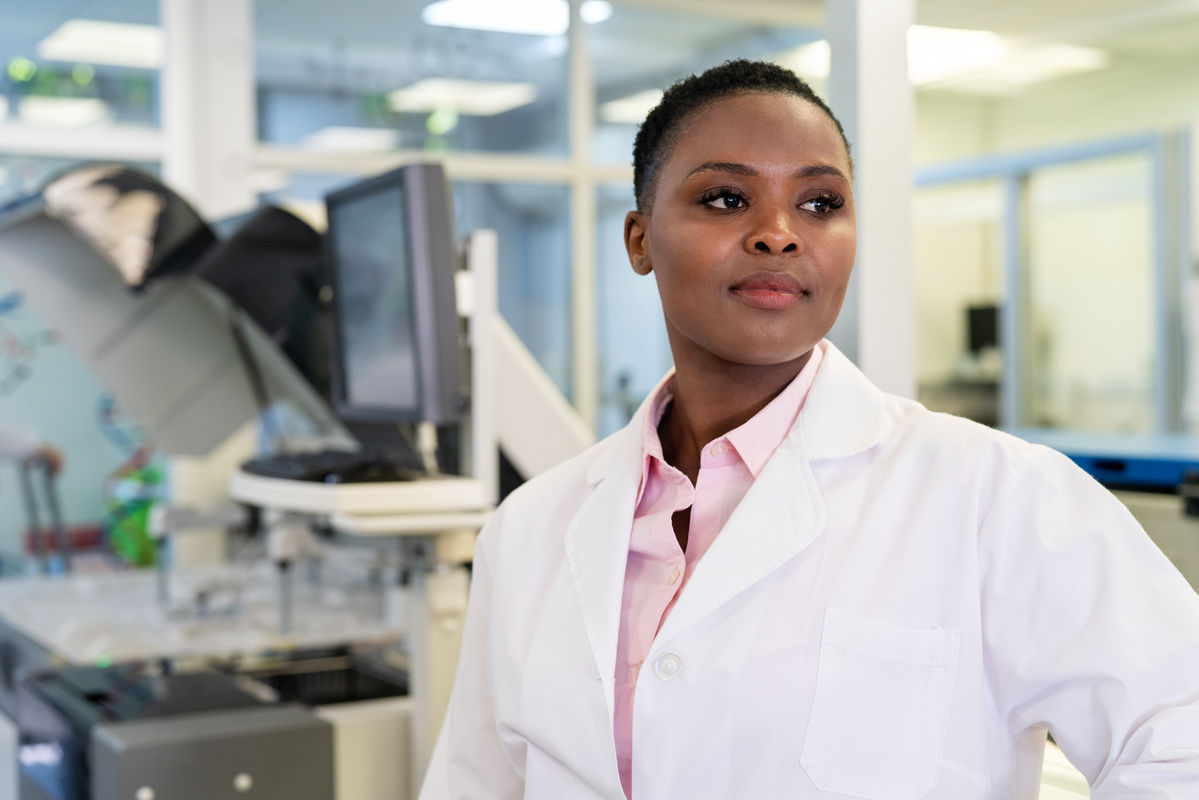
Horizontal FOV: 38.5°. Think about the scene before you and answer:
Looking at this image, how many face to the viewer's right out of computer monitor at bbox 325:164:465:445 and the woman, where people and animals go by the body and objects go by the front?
0

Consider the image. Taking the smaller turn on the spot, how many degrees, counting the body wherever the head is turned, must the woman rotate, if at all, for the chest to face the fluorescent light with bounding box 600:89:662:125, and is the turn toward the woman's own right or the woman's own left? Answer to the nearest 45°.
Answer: approximately 135° to the woman's own right

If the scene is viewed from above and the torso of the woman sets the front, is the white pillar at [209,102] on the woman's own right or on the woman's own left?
on the woman's own right

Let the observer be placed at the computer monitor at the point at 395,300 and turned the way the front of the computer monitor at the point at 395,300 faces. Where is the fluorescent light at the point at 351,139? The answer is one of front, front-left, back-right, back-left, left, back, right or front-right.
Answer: back-right

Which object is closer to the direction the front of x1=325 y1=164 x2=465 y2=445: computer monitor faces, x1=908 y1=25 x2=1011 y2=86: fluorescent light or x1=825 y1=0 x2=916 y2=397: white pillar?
the white pillar

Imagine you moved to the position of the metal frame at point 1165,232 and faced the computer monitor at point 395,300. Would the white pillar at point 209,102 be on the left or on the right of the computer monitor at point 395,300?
right

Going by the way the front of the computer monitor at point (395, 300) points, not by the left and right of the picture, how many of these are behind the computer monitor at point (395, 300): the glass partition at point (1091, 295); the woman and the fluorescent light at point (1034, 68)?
2

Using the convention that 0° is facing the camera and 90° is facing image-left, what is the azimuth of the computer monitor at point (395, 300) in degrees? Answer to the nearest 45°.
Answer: approximately 45°

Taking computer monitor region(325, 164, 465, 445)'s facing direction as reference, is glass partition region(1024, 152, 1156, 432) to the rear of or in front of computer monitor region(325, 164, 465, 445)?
to the rear
